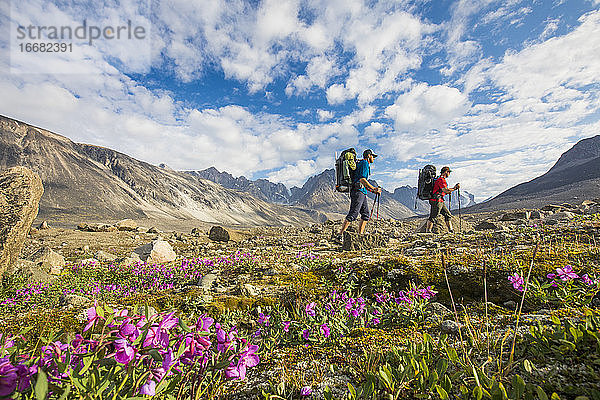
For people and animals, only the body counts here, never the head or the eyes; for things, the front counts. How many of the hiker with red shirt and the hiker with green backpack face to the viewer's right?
2

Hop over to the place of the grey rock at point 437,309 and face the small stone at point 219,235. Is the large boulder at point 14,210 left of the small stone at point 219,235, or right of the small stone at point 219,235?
left

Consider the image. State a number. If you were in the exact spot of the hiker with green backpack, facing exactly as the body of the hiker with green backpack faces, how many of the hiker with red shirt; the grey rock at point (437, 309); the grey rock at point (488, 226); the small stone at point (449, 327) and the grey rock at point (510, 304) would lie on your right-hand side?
3

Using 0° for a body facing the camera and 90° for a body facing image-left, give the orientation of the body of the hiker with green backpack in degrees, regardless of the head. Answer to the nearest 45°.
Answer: approximately 270°

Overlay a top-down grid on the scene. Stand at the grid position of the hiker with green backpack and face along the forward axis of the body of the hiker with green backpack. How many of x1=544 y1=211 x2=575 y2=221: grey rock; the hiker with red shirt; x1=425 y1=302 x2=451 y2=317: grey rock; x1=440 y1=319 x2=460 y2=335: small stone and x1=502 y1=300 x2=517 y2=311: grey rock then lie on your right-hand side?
3

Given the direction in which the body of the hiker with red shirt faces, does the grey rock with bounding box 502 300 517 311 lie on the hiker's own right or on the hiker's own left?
on the hiker's own right

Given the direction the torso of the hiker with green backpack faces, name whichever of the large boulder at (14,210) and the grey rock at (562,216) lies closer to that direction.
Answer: the grey rock

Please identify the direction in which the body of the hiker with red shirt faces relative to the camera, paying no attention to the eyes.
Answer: to the viewer's right

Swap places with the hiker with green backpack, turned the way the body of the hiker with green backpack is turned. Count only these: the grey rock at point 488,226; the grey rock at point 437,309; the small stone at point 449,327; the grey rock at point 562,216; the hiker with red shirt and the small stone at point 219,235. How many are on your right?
2

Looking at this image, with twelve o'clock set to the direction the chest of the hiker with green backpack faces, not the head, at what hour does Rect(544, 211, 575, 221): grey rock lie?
The grey rock is roughly at 11 o'clock from the hiker with green backpack.

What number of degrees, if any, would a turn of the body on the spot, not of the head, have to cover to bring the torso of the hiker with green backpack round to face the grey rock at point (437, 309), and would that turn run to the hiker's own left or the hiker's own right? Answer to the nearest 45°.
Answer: approximately 90° to the hiker's own right

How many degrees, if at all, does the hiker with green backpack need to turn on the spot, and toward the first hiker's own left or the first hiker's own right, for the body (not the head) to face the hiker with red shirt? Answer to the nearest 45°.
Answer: approximately 45° to the first hiker's own left

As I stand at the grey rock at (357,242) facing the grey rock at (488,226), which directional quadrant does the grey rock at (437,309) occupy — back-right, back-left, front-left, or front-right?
back-right
